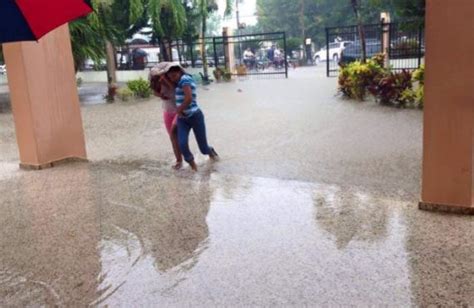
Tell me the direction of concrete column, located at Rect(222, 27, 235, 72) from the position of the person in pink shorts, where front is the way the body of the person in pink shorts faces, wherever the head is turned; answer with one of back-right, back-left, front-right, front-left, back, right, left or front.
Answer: back-right

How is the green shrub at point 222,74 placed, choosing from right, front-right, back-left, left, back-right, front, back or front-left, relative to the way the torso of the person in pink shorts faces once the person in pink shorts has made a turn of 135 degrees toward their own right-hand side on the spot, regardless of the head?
front

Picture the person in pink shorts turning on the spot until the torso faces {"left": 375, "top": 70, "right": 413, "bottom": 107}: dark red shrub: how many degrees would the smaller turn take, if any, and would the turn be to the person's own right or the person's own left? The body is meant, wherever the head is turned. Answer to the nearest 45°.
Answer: approximately 180°

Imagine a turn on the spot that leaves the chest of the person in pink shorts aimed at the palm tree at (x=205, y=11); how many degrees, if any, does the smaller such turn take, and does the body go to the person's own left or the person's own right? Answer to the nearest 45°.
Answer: approximately 135° to the person's own right

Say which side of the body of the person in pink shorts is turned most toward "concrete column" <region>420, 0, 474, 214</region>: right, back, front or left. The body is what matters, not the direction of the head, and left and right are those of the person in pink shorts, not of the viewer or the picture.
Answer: left

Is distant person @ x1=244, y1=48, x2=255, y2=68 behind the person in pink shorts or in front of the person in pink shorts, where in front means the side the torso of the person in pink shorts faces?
behind

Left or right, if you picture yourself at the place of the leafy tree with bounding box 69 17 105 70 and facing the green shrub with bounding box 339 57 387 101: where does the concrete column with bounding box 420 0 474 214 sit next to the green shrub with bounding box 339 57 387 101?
right

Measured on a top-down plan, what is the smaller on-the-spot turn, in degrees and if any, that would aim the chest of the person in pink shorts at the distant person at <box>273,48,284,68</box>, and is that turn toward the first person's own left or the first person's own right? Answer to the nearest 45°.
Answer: approximately 135° to the first person's own right

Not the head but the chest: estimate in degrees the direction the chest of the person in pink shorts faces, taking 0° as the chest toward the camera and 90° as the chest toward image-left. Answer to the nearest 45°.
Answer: approximately 45°

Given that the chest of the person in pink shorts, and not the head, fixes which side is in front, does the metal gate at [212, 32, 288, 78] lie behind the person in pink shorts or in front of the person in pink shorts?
behind

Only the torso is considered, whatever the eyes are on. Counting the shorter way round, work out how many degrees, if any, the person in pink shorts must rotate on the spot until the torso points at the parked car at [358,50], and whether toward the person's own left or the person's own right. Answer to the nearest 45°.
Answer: approximately 180°

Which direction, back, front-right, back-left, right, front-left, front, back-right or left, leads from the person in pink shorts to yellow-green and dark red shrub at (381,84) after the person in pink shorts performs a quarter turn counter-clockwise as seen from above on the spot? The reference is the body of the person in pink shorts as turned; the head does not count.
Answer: left
